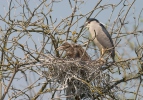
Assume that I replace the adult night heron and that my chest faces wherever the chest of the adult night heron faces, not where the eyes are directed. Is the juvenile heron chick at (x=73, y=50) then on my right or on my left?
on my right

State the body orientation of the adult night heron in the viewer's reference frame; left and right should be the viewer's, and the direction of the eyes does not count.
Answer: facing to the left of the viewer
